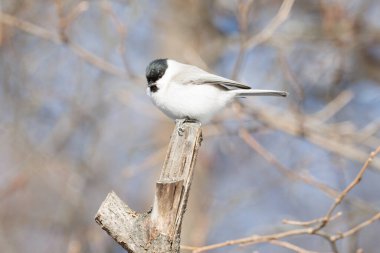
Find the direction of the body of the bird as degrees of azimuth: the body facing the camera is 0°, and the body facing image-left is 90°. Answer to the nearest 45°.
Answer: approximately 90°
